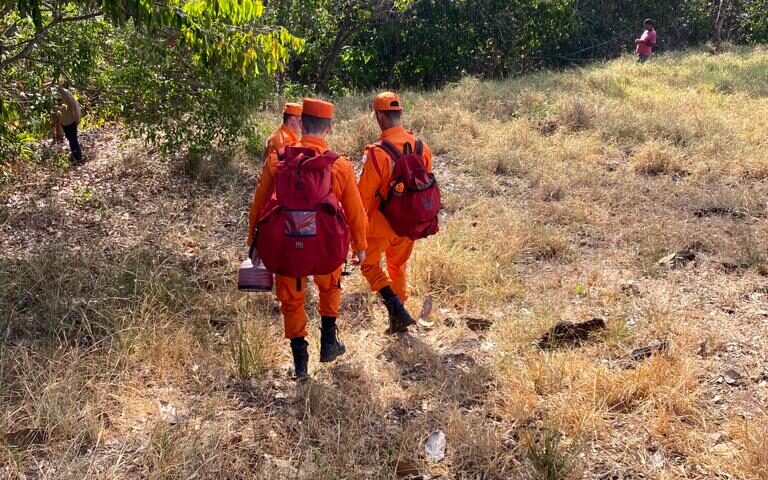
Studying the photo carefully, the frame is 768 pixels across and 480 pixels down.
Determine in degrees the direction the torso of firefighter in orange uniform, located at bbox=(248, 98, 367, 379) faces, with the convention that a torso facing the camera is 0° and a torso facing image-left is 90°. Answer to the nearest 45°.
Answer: approximately 180°

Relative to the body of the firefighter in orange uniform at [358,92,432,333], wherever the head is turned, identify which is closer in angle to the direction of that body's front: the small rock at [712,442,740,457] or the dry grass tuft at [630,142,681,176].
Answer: the dry grass tuft

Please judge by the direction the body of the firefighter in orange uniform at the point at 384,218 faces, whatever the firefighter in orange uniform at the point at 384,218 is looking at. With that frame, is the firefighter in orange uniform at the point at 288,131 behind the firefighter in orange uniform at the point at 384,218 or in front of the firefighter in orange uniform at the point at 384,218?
in front

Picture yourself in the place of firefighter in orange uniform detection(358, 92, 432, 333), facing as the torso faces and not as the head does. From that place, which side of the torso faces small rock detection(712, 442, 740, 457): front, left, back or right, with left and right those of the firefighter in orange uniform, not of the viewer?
back

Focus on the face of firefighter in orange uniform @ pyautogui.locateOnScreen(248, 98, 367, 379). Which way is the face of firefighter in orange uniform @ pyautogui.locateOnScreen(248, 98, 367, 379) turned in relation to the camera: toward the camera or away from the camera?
away from the camera

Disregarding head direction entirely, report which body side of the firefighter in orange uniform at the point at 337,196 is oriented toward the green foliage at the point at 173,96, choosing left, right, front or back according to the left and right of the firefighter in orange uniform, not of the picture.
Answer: front

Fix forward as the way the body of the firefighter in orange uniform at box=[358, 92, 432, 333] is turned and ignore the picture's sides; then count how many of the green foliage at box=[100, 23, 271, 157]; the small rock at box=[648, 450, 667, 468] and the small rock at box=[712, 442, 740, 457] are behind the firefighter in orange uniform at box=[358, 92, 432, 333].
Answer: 2

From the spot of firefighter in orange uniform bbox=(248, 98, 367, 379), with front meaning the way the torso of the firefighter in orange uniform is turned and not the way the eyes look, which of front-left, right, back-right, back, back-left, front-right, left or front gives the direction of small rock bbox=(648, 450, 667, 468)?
back-right

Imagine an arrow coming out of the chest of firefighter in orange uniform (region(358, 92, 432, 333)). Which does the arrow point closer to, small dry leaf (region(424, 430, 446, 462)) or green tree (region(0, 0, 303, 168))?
the green tree

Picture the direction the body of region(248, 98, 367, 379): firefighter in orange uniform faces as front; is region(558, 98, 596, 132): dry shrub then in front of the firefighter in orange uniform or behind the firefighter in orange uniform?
in front

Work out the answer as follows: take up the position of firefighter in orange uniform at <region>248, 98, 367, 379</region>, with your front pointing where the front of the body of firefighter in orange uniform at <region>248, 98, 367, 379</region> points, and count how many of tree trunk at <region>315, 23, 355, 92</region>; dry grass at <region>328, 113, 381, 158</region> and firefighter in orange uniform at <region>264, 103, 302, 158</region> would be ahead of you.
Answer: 3

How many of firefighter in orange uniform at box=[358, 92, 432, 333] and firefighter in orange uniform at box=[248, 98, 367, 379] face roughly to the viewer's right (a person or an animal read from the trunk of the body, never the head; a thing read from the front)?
0

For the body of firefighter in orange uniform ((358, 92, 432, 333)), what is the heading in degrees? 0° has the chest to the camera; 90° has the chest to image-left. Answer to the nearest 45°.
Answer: approximately 135°

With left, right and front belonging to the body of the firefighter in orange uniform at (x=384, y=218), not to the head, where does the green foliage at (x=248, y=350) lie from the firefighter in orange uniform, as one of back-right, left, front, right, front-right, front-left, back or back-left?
left
